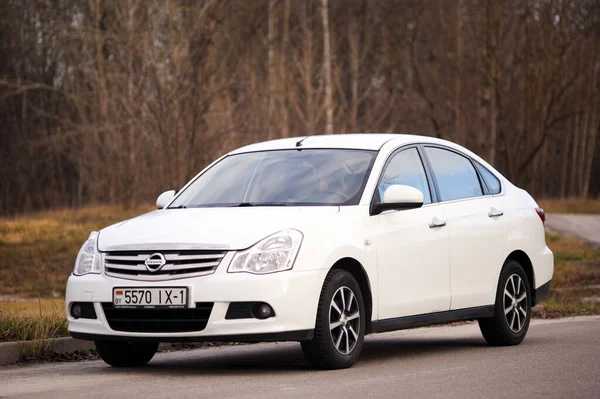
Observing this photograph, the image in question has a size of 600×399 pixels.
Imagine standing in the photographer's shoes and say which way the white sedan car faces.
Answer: facing the viewer and to the left of the viewer
